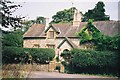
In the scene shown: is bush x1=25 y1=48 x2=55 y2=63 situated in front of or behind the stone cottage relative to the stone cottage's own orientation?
in front

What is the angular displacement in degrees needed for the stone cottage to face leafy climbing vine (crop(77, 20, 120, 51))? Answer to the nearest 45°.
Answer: approximately 45° to its left

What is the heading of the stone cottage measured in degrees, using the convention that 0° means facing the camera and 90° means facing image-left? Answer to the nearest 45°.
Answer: approximately 0°
